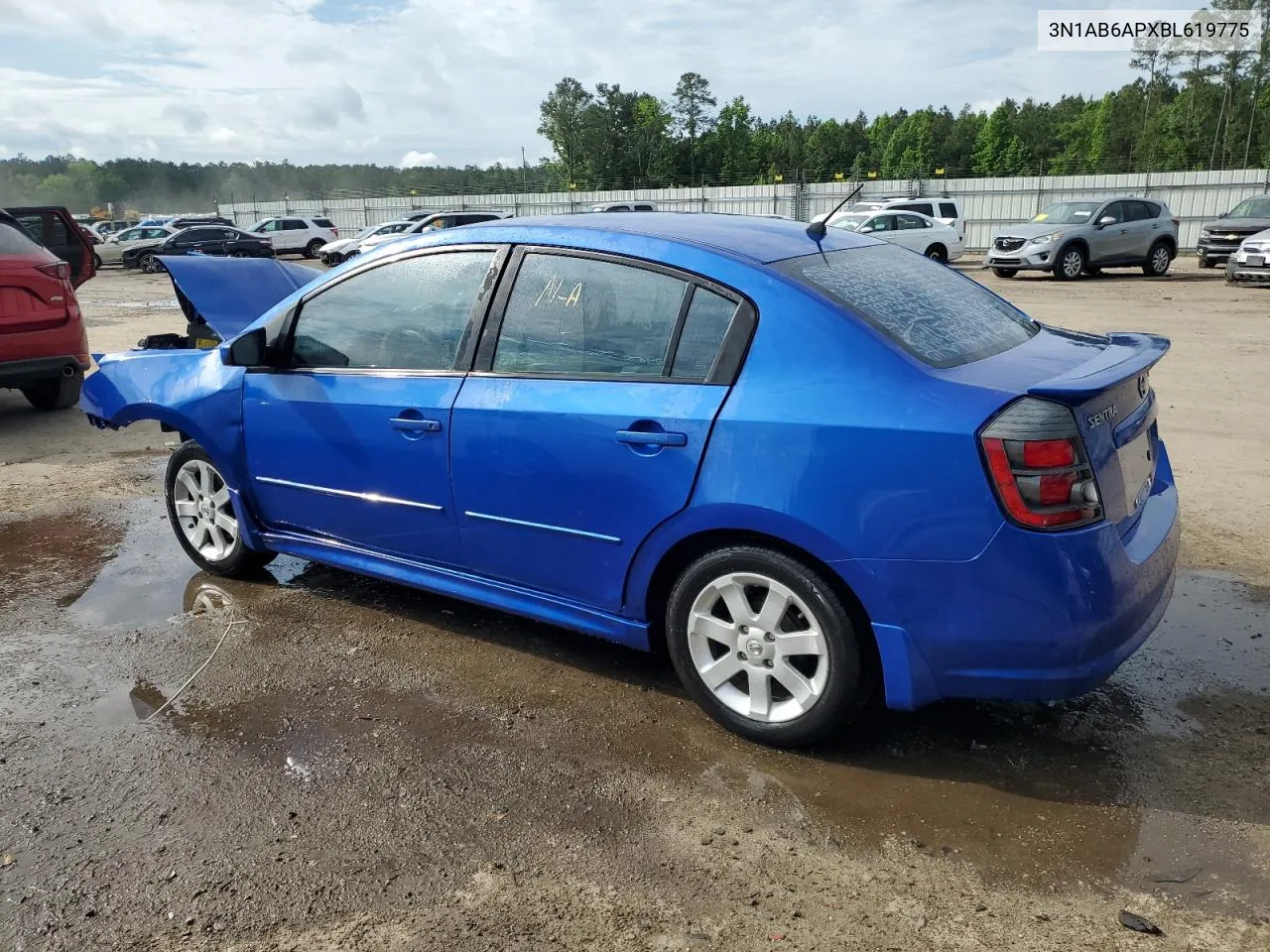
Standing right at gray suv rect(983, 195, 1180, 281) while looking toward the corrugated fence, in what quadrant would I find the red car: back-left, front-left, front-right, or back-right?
back-left

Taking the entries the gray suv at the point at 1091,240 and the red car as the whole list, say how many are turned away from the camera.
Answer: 1

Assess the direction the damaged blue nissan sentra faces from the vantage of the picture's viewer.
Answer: facing away from the viewer and to the left of the viewer

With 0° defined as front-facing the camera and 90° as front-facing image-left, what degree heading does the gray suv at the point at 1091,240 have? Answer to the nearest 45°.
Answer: approximately 45°

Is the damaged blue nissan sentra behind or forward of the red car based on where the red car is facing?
behind

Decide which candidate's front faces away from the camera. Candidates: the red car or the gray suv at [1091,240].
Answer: the red car

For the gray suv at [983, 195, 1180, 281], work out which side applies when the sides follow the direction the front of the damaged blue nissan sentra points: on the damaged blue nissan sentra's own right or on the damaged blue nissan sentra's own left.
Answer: on the damaged blue nissan sentra's own right

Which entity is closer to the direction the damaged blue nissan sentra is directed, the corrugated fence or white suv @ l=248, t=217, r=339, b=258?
the white suv

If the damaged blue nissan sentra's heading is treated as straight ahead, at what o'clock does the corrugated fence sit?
The corrugated fence is roughly at 2 o'clock from the damaged blue nissan sentra.

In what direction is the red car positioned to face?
away from the camera

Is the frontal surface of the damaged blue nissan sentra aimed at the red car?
yes

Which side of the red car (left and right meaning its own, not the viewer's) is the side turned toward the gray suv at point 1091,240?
right

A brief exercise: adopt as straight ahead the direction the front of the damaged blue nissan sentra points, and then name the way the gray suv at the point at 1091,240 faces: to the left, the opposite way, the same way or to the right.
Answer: to the left
